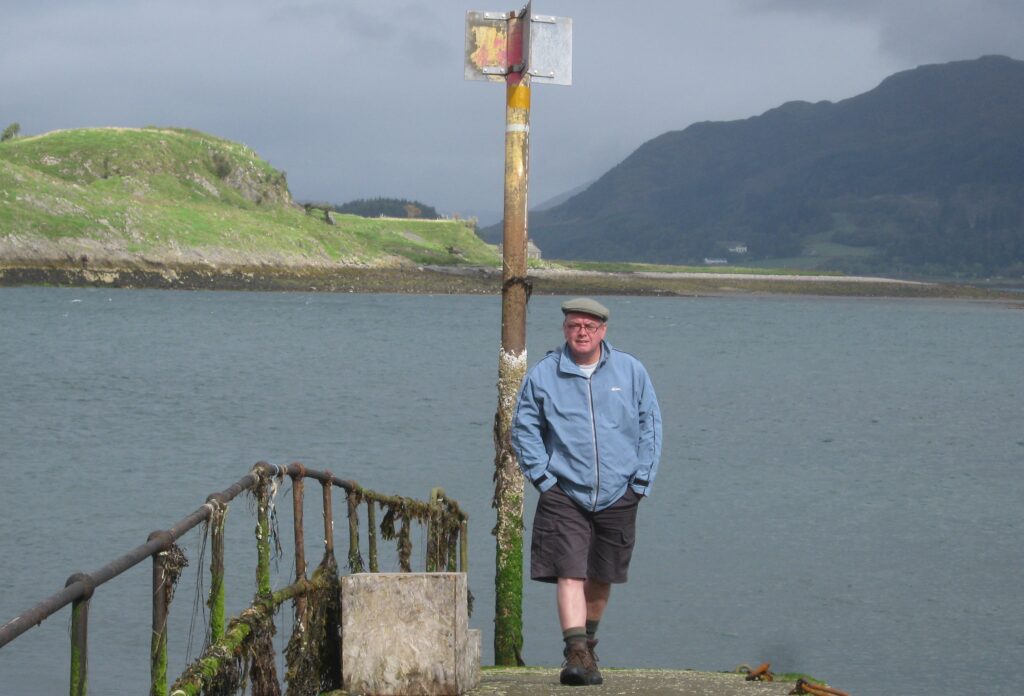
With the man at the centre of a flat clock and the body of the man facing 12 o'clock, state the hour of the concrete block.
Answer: The concrete block is roughly at 2 o'clock from the man.

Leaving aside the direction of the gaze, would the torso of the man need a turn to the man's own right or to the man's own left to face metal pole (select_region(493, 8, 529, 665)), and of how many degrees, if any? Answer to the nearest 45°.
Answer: approximately 180°

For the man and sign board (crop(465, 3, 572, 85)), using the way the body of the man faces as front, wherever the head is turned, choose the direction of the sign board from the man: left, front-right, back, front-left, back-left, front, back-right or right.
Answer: back

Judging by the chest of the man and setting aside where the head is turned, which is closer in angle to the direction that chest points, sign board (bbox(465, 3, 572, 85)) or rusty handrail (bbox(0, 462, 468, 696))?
the rusty handrail

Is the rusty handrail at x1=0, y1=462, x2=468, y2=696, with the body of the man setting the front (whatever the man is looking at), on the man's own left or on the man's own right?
on the man's own right

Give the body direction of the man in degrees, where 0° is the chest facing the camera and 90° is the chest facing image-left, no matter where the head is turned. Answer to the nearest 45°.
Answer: approximately 0°

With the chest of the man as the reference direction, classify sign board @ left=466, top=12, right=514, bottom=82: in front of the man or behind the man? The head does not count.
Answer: behind
